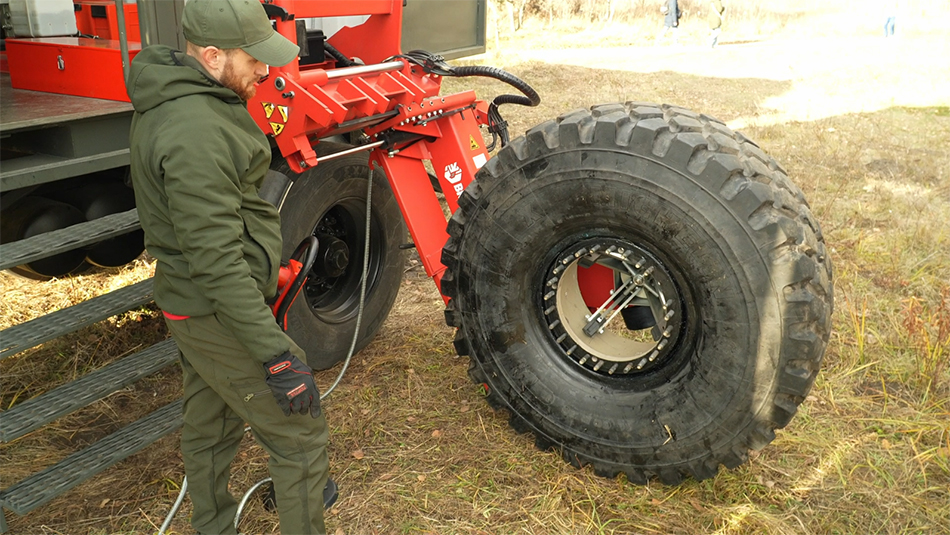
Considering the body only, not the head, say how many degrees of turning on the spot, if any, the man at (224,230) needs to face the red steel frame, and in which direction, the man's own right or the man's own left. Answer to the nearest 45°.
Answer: approximately 45° to the man's own left

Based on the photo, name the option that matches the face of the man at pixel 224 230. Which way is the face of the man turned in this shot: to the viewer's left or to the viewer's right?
to the viewer's right

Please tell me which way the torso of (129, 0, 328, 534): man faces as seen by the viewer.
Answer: to the viewer's right

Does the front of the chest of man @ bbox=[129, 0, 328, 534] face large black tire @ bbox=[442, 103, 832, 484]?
yes
